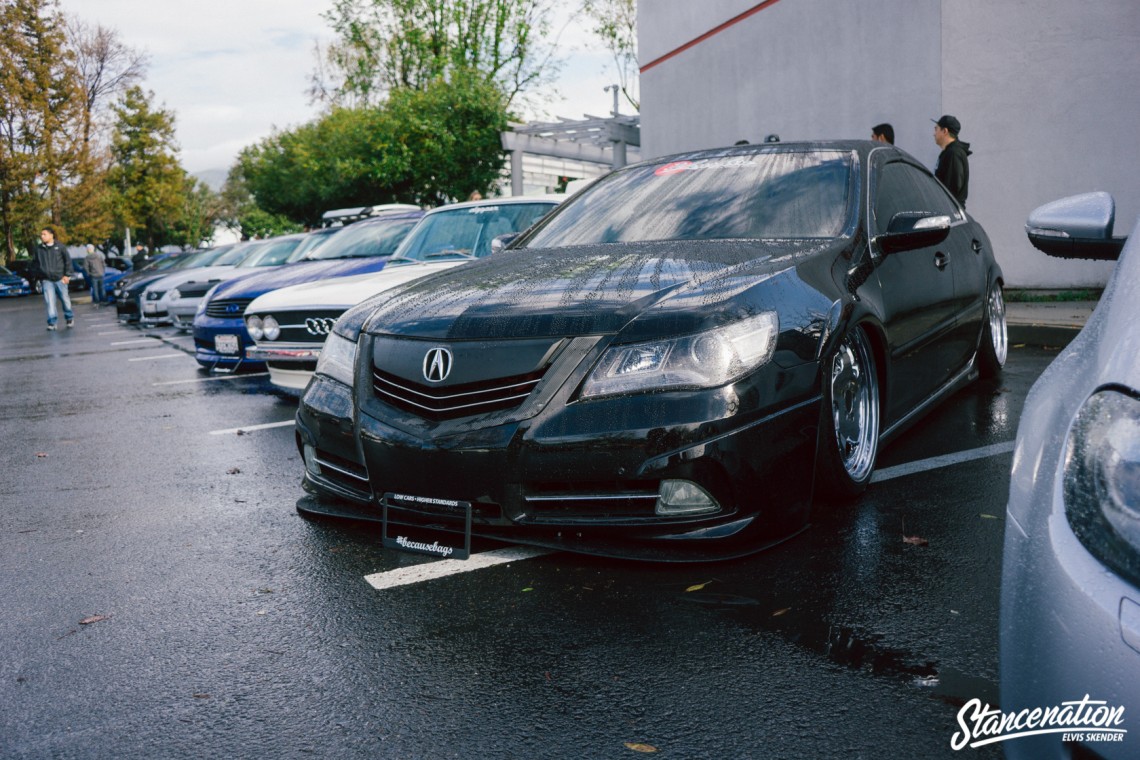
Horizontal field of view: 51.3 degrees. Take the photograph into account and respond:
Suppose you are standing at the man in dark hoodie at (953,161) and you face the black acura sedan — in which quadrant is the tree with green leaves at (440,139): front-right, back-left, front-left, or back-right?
back-right

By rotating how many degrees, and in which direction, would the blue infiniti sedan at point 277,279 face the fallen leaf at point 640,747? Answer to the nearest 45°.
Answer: approximately 45° to its left

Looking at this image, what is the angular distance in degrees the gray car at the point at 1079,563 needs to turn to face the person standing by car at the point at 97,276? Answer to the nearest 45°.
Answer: approximately 135° to its right

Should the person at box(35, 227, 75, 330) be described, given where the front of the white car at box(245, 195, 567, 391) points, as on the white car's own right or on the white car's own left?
on the white car's own right

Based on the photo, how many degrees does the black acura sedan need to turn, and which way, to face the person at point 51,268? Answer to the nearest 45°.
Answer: approximately 90° to its right

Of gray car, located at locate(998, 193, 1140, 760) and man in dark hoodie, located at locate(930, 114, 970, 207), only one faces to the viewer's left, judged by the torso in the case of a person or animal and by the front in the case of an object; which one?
the man in dark hoodie

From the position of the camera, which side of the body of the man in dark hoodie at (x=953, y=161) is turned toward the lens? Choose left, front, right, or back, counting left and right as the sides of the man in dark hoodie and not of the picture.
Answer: left

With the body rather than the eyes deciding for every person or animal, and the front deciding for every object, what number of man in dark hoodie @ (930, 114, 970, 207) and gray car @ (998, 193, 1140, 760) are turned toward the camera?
1

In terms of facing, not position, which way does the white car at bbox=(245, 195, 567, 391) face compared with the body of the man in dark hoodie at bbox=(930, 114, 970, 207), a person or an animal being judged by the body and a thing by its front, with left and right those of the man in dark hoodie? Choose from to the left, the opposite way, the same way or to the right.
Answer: to the left

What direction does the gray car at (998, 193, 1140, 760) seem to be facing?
toward the camera

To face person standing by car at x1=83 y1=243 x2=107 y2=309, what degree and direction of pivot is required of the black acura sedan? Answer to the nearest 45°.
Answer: approximately 90° to its right

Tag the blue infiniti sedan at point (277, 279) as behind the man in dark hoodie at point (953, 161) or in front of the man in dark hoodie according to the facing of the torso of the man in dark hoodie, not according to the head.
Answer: in front

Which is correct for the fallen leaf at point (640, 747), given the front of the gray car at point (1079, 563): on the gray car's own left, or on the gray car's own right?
on the gray car's own right
